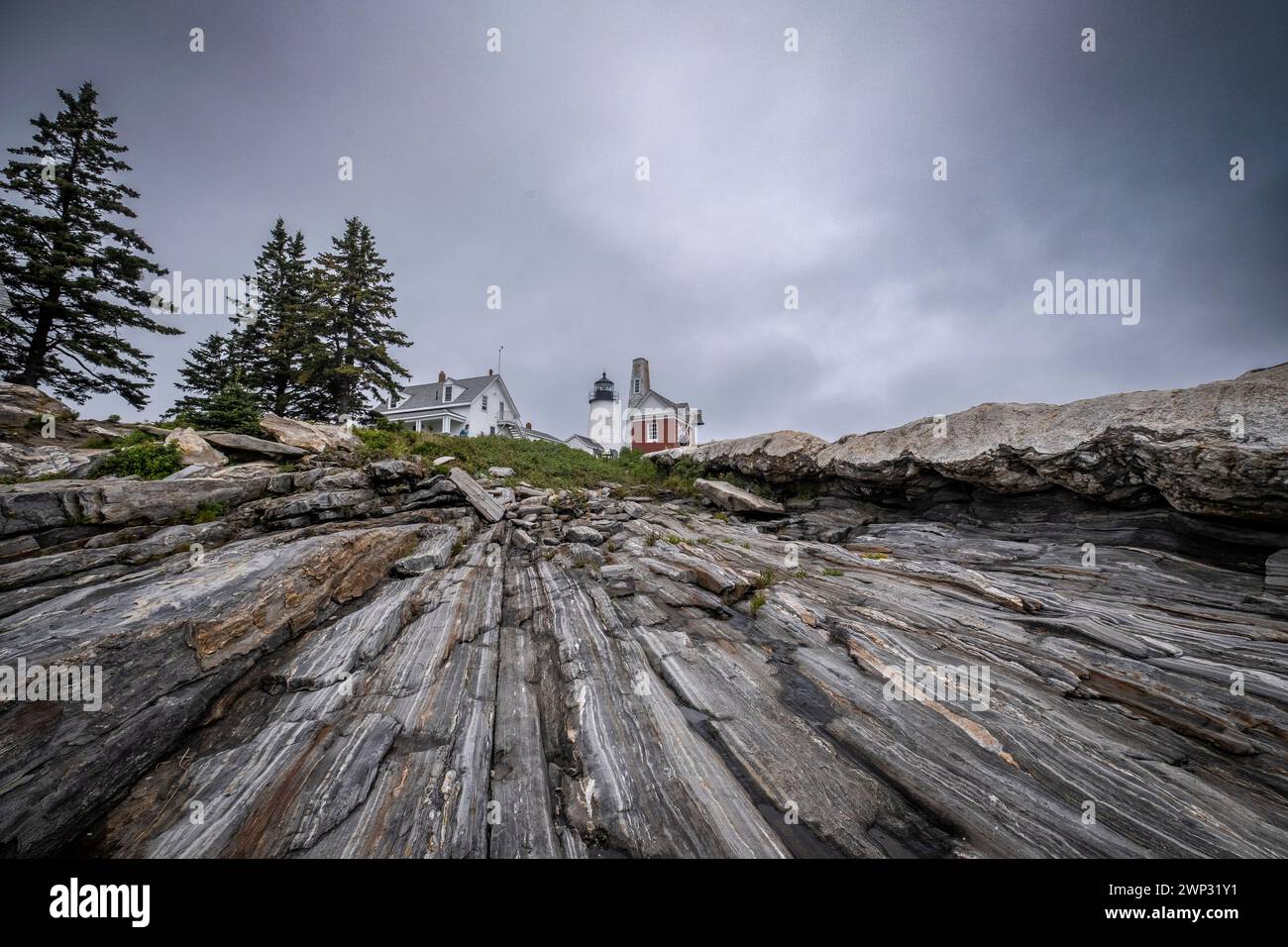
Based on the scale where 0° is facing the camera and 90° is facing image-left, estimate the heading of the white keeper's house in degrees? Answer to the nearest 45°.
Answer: approximately 45°

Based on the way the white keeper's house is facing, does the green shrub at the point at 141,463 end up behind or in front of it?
in front

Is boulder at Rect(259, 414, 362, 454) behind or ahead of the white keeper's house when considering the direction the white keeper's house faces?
ahead

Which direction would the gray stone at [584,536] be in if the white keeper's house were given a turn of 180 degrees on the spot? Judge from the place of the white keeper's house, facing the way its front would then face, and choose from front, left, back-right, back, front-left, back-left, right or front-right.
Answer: back-right
